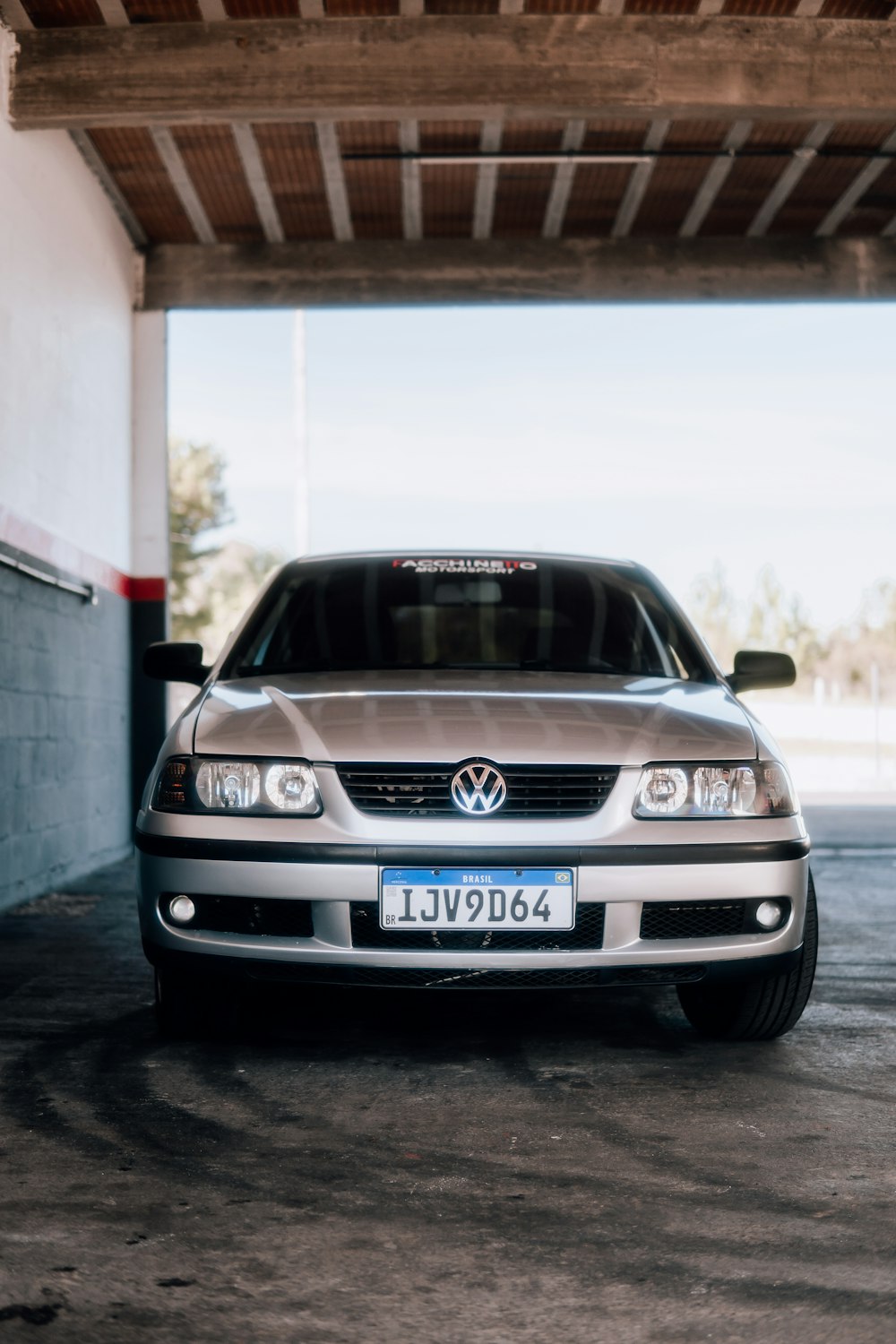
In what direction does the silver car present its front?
toward the camera

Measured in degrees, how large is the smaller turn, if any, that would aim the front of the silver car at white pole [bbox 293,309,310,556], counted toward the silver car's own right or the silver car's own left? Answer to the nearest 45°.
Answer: approximately 180°

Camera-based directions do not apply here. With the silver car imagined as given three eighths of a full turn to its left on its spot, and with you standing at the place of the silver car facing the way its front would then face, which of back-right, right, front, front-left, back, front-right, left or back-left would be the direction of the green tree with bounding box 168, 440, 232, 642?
front-left

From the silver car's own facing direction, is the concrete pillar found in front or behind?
behind
